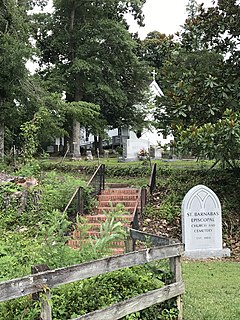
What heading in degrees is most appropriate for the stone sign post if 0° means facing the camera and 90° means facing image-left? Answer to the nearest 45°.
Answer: approximately 0°

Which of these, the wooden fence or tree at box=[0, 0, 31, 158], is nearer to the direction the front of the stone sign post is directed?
the wooden fence

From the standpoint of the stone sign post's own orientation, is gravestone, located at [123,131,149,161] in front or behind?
behind

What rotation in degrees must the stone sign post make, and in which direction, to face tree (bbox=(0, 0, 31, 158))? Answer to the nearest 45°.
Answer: approximately 135° to its right

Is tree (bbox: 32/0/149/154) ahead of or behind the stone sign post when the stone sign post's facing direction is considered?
behind

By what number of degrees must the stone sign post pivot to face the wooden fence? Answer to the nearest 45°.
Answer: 0° — it already faces it
